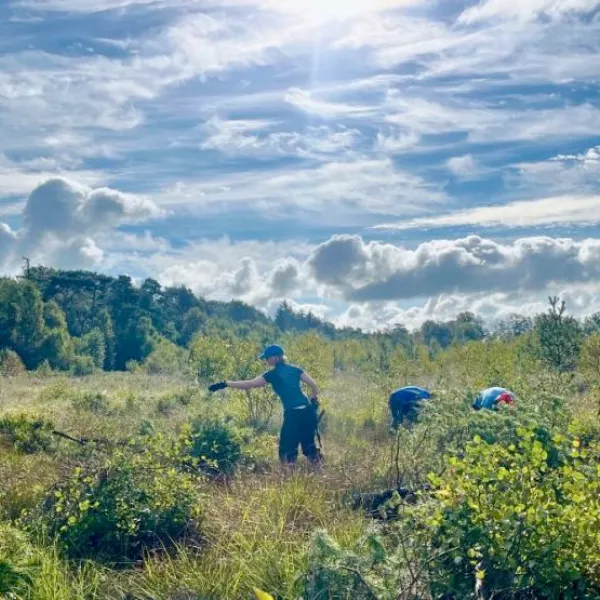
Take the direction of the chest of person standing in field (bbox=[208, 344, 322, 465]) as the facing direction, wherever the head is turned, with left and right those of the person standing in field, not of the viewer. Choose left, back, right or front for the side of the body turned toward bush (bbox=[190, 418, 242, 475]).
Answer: left

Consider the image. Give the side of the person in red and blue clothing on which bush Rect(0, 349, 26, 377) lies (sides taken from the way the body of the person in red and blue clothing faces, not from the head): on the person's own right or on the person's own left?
on the person's own left

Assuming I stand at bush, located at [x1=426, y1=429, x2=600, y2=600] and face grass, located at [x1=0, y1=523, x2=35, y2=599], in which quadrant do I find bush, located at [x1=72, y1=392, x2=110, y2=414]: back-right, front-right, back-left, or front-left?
front-right

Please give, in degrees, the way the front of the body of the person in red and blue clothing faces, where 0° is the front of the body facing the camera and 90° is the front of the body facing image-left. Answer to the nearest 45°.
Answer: approximately 270°

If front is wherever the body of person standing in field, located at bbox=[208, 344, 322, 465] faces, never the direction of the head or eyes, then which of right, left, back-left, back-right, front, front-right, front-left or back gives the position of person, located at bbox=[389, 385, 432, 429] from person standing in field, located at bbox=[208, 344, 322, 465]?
right

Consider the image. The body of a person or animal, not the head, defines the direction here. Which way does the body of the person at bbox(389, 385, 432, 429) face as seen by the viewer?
to the viewer's right

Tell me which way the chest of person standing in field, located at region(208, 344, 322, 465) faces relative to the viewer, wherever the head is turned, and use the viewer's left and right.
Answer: facing away from the viewer and to the left of the viewer

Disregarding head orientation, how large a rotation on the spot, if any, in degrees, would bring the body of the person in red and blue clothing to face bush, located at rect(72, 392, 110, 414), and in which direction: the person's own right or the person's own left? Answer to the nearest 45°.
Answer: approximately 135° to the person's own left

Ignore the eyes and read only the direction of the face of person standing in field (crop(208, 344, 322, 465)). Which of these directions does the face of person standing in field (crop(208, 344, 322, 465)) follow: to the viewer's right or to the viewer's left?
to the viewer's left
